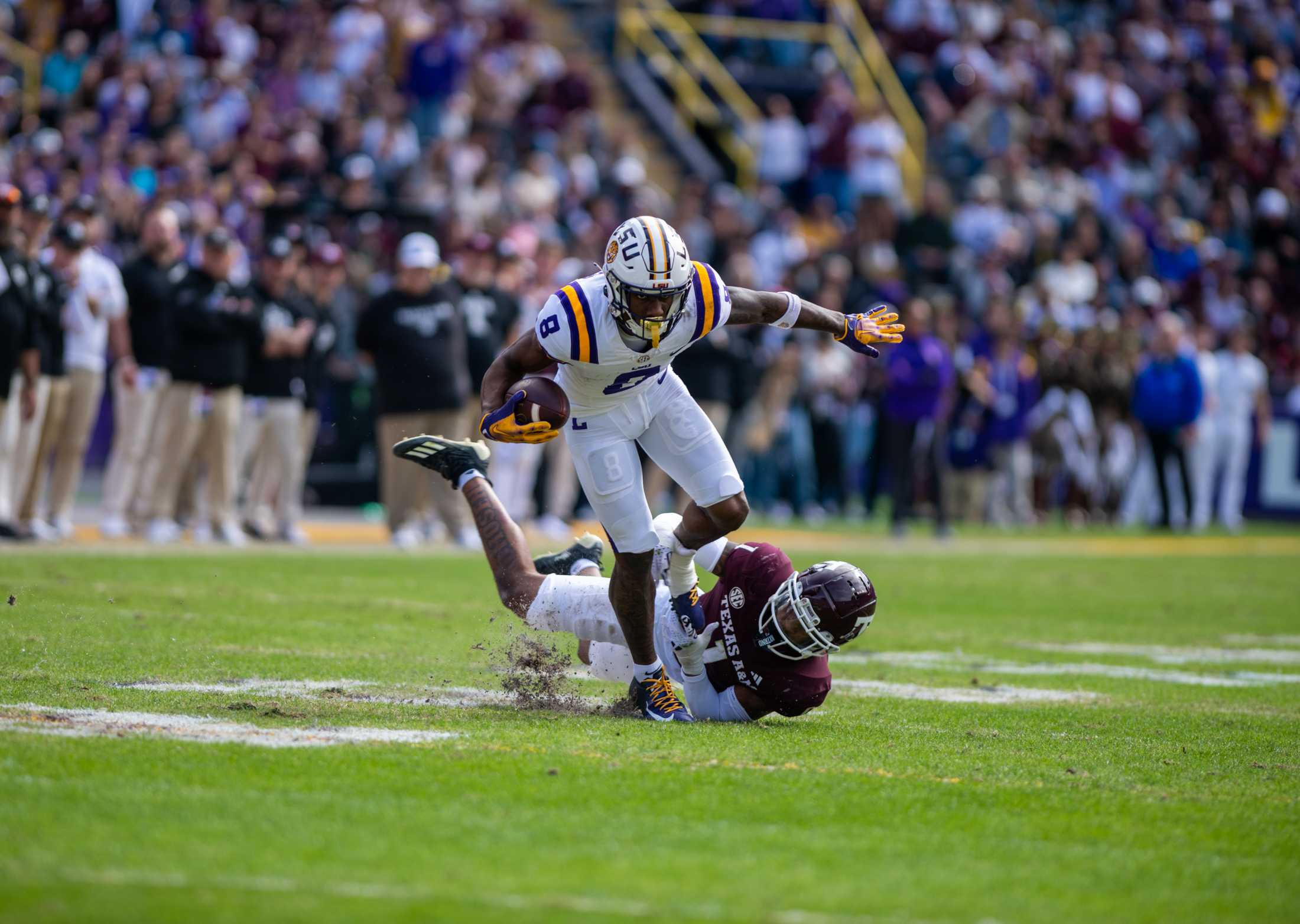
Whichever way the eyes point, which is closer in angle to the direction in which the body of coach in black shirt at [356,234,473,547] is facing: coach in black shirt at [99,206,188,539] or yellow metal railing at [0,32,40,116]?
the coach in black shirt

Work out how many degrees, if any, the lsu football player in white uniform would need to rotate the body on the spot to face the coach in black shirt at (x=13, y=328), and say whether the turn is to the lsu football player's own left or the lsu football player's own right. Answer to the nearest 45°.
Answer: approximately 135° to the lsu football player's own right

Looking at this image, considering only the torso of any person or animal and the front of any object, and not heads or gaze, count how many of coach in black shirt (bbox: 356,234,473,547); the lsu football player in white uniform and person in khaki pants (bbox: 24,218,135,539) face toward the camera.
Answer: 2

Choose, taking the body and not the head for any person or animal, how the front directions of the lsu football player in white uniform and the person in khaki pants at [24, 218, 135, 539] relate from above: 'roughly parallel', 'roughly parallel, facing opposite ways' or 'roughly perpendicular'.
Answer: roughly perpendicular

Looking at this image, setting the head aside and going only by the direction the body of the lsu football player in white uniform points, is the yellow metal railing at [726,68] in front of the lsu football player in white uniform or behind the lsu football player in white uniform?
behind
